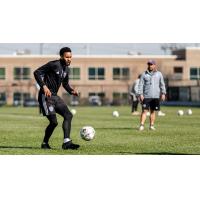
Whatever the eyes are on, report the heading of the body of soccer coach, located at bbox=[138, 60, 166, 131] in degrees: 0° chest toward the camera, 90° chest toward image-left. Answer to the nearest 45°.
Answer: approximately 0°

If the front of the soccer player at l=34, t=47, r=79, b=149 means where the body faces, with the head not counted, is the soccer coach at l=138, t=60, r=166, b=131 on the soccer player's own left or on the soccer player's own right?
on the soccer player's own left
